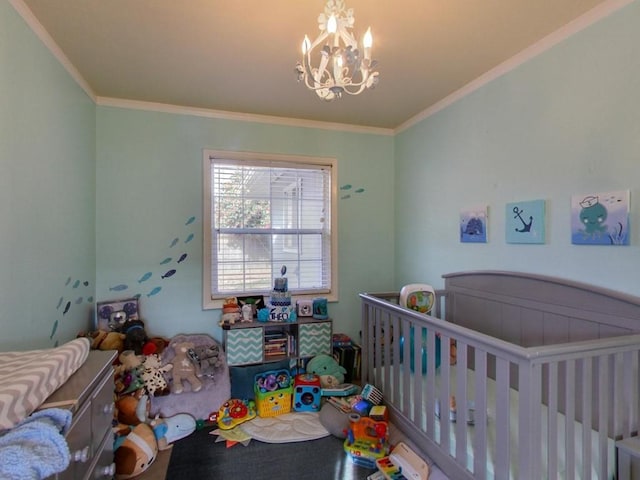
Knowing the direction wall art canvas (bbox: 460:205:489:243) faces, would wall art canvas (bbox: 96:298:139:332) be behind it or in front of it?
in front

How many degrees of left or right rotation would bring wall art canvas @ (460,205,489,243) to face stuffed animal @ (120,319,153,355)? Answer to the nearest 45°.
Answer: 0° — it already faces it

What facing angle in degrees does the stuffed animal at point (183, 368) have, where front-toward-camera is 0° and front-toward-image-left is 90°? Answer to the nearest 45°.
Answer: approximately 0°

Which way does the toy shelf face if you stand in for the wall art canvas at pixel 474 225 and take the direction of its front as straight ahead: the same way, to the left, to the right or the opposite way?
to the left

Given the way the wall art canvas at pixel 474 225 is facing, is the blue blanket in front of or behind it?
in front

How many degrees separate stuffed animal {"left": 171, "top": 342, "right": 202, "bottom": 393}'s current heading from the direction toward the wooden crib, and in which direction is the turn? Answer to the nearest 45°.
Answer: approximately 45° to its left

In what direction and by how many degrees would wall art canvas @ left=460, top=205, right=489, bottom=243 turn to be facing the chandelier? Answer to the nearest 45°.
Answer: approximately 45° to its left

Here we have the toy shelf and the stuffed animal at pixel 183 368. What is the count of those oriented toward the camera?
2

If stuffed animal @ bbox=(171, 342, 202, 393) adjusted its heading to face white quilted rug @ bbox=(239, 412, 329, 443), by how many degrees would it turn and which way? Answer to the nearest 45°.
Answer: approximately 45° to its left
